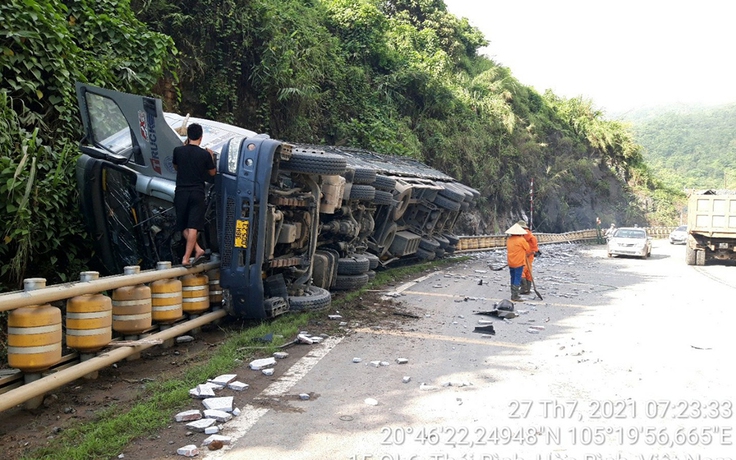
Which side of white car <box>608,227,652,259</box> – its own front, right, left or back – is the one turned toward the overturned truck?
front

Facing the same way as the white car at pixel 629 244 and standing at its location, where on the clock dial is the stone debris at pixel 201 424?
The stone debris is roughly at 12 o'clock from the white car.

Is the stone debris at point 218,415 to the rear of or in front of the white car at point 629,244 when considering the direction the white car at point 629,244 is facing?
in front

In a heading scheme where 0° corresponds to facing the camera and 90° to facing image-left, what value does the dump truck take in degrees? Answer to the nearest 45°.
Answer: approximately 180°

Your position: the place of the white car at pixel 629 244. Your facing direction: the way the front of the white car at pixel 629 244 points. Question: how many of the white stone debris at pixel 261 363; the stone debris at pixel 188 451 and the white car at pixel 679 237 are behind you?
1

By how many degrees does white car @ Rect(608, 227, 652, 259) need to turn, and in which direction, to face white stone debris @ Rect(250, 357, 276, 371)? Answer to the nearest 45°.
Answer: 0° — it already faces it

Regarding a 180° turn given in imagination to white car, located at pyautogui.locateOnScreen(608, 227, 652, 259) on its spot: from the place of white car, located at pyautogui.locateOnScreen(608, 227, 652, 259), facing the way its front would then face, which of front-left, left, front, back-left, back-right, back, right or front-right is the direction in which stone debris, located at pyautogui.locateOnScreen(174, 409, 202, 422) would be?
back

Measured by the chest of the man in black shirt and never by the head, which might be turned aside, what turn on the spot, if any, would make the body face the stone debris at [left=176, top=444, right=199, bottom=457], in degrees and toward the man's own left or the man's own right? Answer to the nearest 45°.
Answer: approximately 180°

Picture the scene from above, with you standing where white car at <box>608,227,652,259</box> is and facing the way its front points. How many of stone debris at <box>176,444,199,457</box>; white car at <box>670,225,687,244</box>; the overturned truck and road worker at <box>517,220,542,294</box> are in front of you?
3

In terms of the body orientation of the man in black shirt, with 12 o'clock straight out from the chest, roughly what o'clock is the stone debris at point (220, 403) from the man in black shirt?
The stone debris is roughly at 6 o'clock from the man in black shirt.

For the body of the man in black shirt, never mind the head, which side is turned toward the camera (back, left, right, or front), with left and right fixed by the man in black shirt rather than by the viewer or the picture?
back

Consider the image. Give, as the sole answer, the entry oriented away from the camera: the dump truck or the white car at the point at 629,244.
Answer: the dump truck

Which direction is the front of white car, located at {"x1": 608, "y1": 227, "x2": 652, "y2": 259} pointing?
toward the camera

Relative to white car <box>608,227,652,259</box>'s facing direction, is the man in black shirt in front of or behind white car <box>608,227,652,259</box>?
in front

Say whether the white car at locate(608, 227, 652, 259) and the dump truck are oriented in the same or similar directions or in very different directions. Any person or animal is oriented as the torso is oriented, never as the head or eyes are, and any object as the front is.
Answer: very different directions
